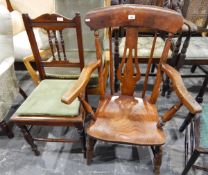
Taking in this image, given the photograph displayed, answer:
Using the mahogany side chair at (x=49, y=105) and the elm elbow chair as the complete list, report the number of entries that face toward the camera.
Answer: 2

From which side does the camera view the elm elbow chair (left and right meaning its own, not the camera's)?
front

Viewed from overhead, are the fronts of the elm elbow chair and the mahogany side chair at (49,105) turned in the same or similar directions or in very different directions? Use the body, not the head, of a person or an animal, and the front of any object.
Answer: same or similar directions
